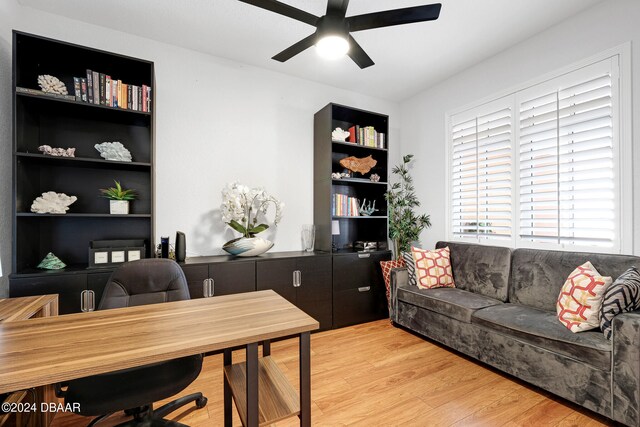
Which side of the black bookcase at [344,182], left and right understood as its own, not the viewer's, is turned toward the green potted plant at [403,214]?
left

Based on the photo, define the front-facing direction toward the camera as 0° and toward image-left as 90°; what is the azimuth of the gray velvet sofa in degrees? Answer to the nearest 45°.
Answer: approximately 45°

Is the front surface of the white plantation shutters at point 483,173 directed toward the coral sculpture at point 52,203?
yes

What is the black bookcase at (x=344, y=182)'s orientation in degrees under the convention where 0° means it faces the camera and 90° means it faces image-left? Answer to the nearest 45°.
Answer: approximately 315°

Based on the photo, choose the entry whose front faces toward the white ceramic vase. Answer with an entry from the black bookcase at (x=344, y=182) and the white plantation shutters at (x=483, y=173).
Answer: the white plantation shutters

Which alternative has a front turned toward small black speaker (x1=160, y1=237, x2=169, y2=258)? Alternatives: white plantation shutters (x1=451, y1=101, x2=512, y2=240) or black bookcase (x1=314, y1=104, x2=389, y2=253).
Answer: the white plantation shutters

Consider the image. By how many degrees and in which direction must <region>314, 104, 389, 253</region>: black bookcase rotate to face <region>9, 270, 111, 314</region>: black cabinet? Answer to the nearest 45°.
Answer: approximately 90° to its right

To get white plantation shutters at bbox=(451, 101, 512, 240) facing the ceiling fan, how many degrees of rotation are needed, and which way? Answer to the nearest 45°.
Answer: approximately 45° to its left

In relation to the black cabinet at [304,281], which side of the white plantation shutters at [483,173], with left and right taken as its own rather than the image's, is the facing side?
front

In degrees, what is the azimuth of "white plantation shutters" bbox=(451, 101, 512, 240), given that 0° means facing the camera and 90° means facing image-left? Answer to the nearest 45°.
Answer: approximately 45°

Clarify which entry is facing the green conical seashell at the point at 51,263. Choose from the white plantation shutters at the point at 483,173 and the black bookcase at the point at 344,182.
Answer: the white plantation shutters

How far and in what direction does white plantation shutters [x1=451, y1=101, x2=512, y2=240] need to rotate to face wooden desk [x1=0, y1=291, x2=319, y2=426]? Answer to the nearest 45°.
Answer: approximately 45° to its left

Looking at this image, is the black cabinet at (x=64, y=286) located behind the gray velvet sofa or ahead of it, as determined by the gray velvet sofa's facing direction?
ahead

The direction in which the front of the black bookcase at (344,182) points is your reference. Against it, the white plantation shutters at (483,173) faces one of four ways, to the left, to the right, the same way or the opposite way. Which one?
to the right
